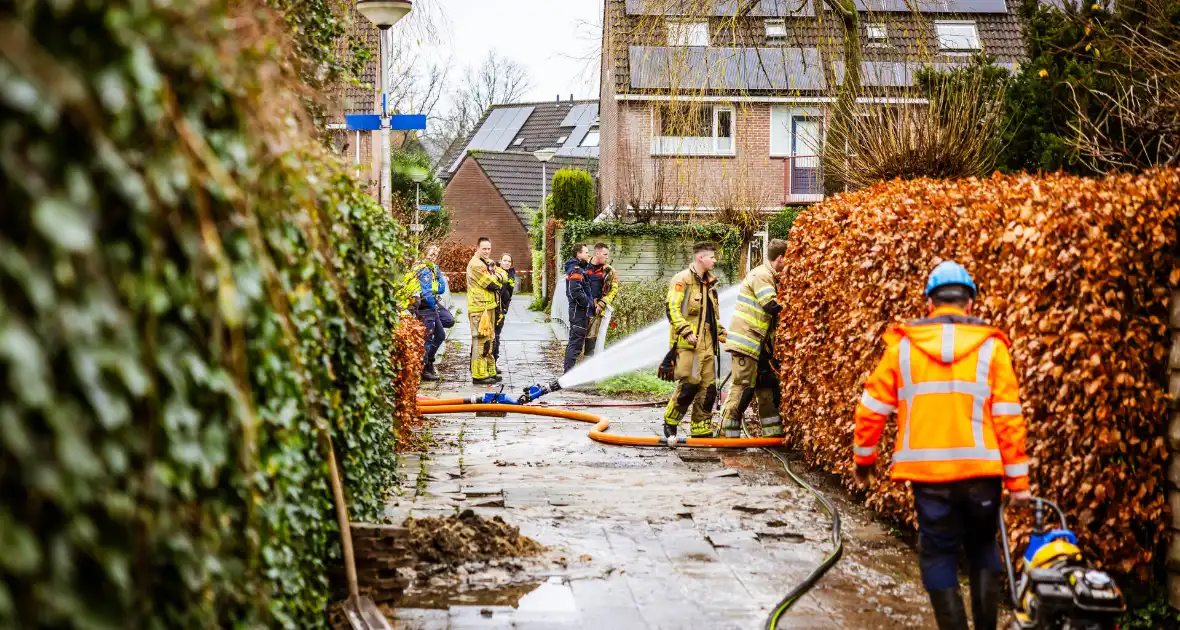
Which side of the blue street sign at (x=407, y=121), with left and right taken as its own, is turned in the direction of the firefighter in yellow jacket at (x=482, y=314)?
back

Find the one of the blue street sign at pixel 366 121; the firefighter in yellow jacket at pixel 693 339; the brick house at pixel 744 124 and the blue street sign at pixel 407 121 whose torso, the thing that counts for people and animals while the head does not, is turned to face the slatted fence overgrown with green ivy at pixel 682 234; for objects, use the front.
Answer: the brick house

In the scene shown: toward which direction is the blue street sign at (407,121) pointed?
toward the camera

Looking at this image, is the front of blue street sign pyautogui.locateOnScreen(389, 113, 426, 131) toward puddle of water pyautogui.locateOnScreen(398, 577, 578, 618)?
yes

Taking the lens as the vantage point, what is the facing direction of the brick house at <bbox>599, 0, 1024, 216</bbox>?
facing the viewer

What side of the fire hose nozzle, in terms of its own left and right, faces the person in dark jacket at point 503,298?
left

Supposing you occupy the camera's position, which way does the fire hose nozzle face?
facing to the right of the viewer

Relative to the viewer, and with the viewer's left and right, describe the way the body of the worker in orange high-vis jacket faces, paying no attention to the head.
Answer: facing away from the viewer

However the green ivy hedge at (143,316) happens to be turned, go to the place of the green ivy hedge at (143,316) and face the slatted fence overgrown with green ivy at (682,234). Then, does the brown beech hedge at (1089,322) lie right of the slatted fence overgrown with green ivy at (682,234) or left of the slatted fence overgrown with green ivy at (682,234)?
right

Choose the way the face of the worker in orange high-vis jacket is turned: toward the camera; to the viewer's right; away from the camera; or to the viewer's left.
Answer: away from the camera
